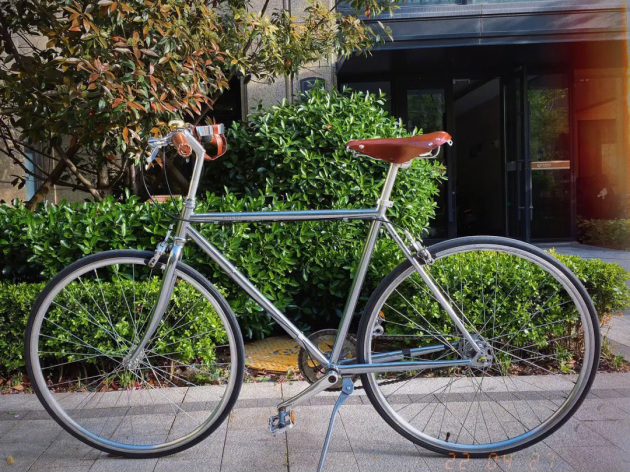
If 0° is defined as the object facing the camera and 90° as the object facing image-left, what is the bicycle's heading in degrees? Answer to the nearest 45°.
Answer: approximately 90°

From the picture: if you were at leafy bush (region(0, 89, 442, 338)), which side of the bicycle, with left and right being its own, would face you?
right

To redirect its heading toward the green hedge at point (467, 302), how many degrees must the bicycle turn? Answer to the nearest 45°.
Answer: approximately 135° to its right

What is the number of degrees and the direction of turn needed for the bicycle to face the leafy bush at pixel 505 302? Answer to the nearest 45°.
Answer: approximately 135° to its right

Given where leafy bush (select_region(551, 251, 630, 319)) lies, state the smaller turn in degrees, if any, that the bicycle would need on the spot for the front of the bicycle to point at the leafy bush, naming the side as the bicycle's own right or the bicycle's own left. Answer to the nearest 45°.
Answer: approximately 135° to the bicycle's own right

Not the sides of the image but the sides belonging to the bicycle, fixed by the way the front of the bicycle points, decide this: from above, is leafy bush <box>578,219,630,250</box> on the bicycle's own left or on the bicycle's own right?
on the bicycle's own right

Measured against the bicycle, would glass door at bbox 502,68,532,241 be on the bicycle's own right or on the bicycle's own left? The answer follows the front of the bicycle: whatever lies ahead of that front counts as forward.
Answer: on the bicycle's own right
